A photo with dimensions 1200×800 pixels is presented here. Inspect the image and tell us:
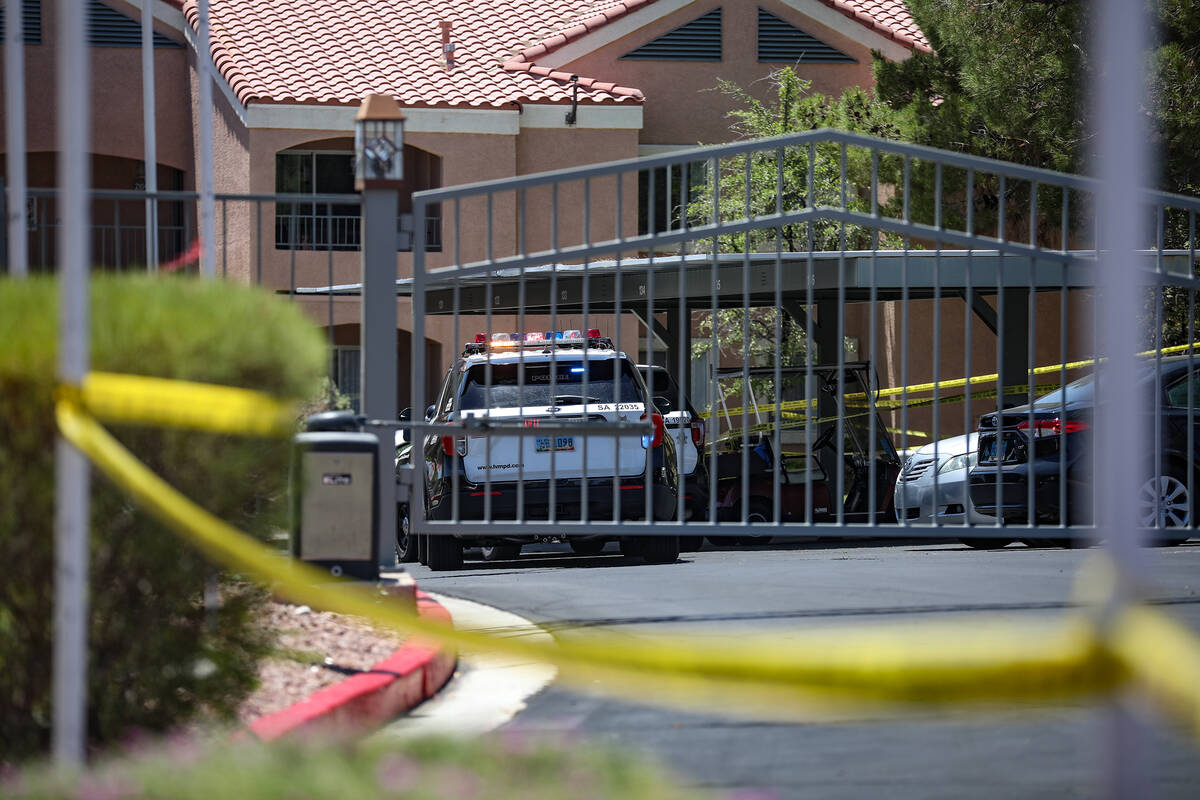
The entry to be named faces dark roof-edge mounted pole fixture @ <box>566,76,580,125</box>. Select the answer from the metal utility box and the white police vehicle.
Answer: the white police vehicle

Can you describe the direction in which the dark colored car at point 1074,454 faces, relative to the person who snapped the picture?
facing away from the viewer and to the right of the viewer

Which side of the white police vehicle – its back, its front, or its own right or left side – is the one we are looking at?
back

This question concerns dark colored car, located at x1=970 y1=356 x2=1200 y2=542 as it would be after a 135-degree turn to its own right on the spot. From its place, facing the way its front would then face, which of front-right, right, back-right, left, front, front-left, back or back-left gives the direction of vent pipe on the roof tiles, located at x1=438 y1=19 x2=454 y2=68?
back-right

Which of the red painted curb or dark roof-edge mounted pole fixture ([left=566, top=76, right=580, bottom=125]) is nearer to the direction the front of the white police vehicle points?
the dark roof-edge mounted pole fixture

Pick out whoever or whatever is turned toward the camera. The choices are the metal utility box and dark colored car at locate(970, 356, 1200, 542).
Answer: the metal utility box

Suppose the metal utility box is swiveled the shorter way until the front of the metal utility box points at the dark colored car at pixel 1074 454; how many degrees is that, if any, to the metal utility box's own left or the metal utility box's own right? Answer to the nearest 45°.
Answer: approximately 135° to the metal utility box's own left

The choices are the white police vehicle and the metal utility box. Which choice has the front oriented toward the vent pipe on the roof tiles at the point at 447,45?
the white police vehicle

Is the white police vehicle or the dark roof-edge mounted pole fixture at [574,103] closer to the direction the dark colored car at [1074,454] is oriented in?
the dark roof-edge mounted pole fixture

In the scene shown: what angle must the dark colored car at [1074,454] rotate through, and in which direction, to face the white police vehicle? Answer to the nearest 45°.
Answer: approximately 135° to its left

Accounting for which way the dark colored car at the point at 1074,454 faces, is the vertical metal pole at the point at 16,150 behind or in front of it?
behind

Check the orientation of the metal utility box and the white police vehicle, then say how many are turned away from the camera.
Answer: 1

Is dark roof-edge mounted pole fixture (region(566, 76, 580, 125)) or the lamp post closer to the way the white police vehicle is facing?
the dark roof-edge mounted pole fixture

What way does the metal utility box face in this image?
toward the camera

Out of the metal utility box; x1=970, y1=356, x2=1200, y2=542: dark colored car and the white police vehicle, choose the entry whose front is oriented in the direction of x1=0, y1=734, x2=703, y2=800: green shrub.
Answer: the metal utility box

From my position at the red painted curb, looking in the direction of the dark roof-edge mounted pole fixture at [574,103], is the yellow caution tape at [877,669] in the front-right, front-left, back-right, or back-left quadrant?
back-right
